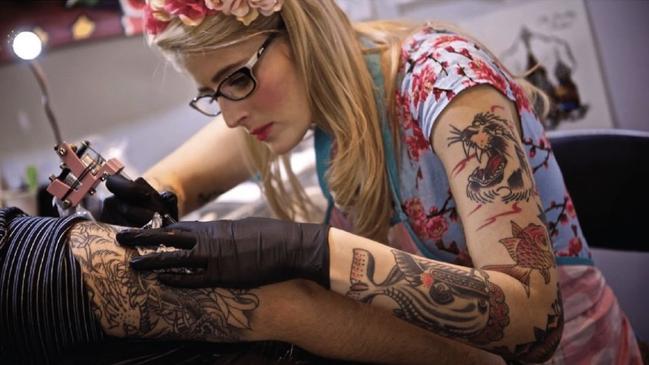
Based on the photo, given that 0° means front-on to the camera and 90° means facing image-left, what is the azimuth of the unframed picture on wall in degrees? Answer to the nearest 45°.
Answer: approximately 0°

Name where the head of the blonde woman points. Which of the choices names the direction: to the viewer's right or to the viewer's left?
to the viewer's left

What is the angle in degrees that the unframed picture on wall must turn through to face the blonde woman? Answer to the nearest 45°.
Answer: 0° — it already faces them
